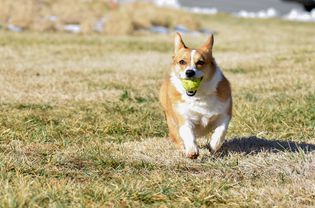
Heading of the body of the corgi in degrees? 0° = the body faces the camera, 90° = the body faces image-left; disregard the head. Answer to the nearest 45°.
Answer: approximately 0°

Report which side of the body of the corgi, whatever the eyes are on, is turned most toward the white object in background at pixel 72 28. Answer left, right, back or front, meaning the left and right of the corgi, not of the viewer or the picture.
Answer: back

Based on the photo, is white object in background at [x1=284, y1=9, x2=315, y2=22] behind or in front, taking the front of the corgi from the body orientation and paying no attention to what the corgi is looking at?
behind
